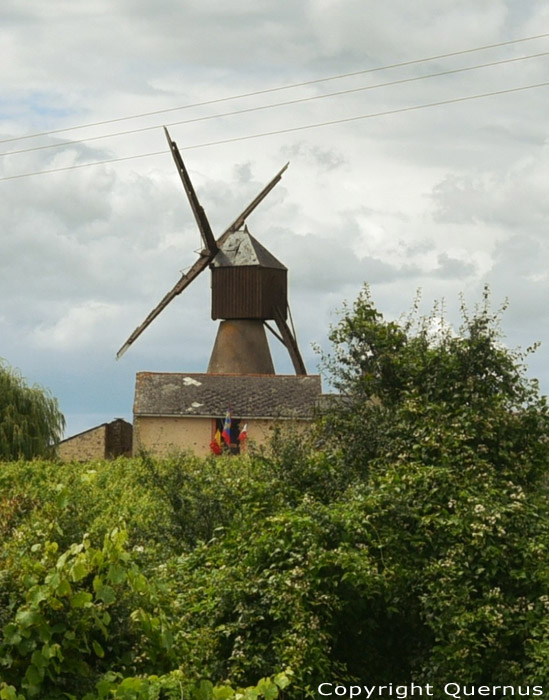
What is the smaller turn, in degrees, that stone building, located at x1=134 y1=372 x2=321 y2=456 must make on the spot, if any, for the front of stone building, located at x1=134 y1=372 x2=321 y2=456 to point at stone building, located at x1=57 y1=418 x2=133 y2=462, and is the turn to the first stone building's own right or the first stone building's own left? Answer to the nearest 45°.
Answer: approximately 135° to the first stone building's own right

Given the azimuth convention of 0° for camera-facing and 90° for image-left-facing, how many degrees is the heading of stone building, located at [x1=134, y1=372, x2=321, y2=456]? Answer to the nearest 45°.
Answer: approximately 0°

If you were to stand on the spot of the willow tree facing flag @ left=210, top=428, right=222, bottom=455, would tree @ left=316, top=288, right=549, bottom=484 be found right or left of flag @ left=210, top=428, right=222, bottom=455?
right

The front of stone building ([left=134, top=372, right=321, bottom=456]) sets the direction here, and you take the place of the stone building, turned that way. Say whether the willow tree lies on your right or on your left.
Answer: on your right

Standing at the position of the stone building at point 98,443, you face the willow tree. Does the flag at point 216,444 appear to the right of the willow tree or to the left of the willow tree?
left

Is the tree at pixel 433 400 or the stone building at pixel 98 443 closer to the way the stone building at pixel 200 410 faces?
the tree
